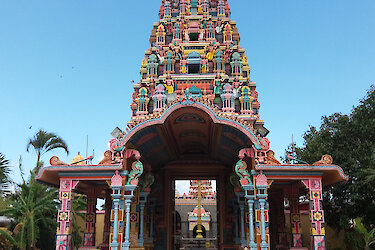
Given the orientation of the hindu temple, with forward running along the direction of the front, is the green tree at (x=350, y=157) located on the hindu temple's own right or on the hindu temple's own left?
on the hindu temple's own left

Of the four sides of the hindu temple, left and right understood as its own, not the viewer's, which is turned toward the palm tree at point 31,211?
right

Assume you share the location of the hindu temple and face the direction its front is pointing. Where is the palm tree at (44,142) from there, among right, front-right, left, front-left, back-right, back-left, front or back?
back-right

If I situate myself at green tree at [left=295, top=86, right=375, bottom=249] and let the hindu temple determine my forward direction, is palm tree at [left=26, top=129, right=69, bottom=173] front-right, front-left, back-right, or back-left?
front-right

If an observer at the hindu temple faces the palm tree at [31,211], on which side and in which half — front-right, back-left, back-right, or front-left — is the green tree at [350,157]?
back-right

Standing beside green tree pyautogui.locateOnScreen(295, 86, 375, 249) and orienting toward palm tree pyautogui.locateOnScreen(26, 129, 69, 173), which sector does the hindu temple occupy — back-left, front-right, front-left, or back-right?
front-left

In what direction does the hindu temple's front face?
toward the camera
